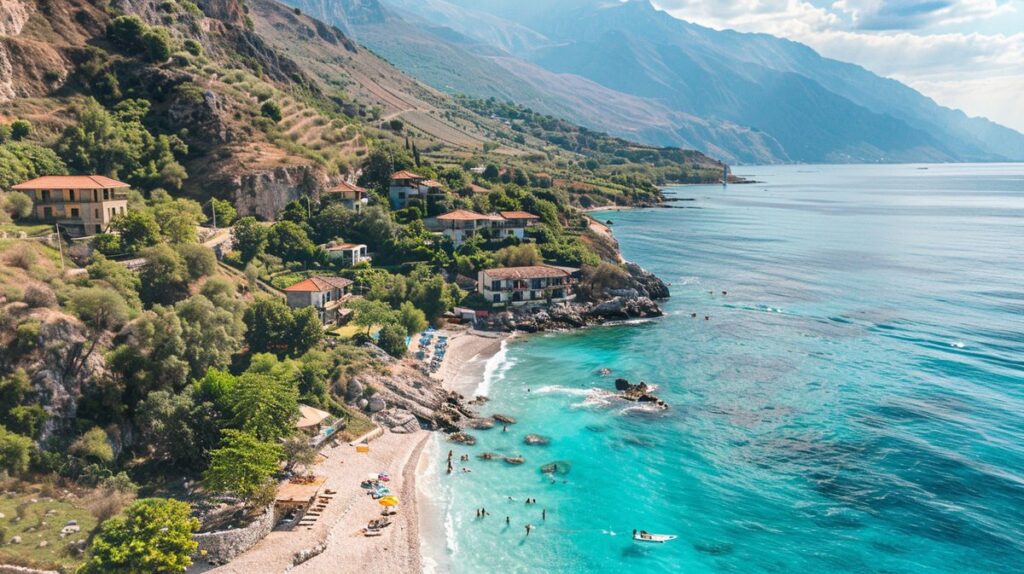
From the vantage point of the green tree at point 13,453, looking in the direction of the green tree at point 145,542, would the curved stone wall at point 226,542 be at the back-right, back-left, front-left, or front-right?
front-left

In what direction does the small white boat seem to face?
to the viewer's right

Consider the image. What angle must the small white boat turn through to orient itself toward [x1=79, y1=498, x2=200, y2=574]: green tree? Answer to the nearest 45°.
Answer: approximately 135° to its right

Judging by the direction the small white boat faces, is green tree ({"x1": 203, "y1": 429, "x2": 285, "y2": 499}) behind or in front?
behind

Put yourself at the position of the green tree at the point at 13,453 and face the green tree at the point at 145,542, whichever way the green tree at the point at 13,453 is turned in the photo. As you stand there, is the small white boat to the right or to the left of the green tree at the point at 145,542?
left

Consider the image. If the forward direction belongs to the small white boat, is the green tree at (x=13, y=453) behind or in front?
behind

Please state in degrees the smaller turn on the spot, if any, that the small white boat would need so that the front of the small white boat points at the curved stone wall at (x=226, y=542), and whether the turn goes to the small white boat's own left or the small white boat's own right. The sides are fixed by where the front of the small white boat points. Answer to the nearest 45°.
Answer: approximately 135° to the small white boat's own right

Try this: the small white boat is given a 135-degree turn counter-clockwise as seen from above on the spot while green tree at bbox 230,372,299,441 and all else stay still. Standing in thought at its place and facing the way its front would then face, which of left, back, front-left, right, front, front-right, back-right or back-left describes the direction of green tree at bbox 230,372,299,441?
front-left

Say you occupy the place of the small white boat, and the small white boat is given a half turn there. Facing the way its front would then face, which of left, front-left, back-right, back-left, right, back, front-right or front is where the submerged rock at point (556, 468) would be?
front-right

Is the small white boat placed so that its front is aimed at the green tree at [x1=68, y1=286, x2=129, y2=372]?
no
